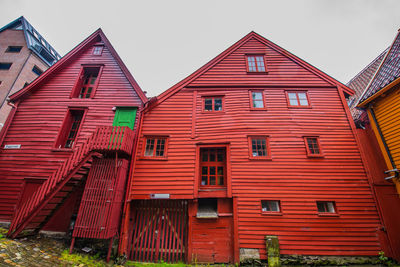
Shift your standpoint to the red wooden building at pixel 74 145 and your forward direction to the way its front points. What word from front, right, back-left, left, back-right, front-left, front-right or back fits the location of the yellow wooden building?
front-left

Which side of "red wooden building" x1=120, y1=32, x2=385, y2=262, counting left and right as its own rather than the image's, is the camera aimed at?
front

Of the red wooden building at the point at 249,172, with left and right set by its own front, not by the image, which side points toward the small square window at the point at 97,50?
right

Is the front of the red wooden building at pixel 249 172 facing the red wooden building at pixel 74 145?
no

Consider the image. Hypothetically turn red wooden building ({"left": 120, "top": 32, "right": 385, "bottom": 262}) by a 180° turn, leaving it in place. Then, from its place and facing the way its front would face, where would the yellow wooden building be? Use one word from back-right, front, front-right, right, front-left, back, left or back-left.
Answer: right

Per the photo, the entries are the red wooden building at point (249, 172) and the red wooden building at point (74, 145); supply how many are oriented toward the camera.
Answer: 2

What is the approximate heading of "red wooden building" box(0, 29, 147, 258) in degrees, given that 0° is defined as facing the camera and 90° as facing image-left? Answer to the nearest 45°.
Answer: approximately 0°
